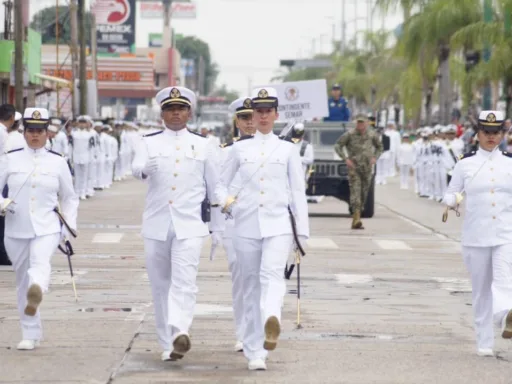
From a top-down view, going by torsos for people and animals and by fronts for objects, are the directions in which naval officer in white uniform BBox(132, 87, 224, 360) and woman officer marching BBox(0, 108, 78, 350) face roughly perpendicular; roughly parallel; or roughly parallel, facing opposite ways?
roughly parallel

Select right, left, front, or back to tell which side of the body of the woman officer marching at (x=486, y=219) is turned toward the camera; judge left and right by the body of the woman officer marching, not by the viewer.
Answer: front

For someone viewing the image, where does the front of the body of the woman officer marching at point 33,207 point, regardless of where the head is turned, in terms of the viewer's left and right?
facing the viewer

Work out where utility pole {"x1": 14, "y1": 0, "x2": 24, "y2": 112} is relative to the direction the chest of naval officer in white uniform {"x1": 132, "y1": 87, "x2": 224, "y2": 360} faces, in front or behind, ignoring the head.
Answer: behind

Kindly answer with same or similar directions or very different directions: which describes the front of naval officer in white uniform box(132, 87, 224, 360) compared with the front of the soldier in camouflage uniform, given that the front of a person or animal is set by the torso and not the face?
same or similar directions

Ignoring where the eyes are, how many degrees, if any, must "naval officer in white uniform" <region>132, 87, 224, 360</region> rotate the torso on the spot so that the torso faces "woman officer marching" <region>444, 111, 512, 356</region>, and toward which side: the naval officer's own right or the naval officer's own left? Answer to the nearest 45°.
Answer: approximately 90° to the naval officer's own left

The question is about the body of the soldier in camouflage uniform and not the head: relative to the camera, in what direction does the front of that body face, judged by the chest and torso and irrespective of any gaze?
toward the camera

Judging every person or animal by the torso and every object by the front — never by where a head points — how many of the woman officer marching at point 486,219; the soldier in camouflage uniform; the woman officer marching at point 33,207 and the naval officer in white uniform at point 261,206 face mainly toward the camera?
4

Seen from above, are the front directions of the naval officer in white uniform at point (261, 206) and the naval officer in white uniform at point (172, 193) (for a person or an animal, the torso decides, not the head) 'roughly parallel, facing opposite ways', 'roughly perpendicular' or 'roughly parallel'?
roughly parallel
